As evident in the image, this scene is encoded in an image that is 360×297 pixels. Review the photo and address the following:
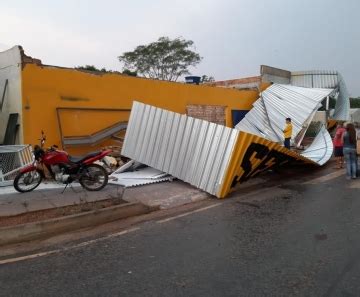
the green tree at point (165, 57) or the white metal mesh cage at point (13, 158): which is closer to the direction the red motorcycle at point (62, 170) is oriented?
the white metal mesh cage

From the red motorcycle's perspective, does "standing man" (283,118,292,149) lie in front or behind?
behind

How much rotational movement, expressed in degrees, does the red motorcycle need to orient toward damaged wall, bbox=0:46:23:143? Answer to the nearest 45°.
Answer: approximately 45° to its right

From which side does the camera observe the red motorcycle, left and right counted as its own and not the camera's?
left

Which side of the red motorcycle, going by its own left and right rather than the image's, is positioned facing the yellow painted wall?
right

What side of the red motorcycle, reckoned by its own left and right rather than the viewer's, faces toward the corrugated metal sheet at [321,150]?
back

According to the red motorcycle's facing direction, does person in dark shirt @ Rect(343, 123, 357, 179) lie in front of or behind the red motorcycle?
behind

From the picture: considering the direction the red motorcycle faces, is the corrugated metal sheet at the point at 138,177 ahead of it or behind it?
behind

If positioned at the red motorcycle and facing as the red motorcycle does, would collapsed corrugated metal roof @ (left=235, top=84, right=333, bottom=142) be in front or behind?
behind

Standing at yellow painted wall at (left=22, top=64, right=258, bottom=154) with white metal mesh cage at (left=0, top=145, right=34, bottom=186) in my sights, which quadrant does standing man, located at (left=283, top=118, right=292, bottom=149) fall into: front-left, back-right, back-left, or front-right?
back-left

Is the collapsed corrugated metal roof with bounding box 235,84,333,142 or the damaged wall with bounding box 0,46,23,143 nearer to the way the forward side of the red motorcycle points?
the damaged wall
